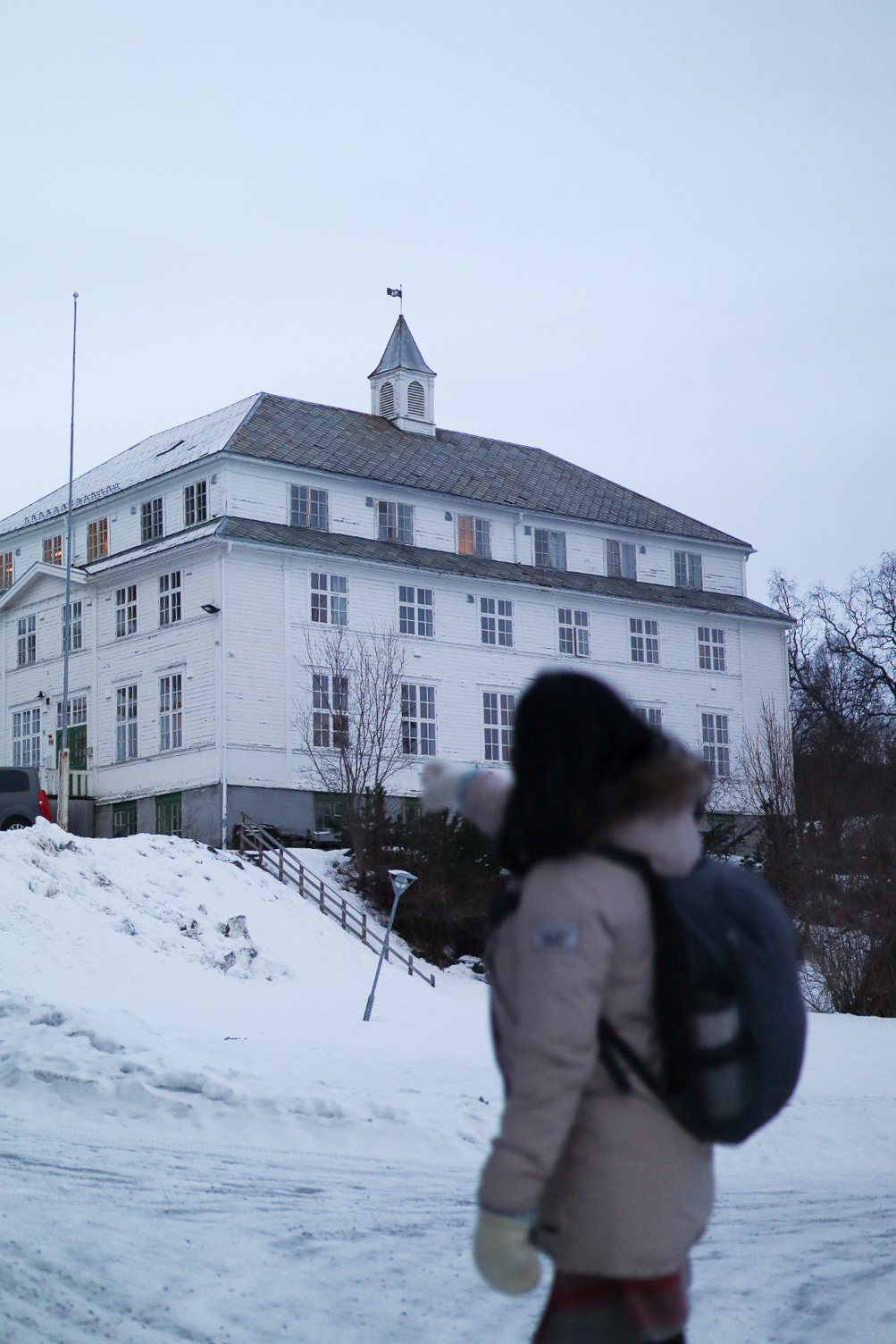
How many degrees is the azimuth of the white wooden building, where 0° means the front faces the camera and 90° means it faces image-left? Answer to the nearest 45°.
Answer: approximately 45°

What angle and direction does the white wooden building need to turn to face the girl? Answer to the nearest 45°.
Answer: approximately 45° to its left

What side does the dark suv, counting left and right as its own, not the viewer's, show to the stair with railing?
back

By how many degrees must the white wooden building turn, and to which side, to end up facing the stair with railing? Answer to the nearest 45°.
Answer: approximately 45° to its left

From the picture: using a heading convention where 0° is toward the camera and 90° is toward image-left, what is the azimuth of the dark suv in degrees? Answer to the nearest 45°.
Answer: approximately 90°

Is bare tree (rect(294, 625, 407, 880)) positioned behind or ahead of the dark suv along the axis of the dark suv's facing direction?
behind
